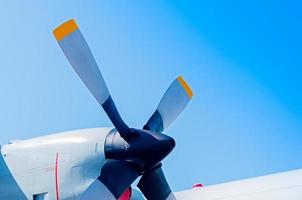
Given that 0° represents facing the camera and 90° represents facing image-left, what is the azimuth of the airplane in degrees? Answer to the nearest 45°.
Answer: approximately 315°
